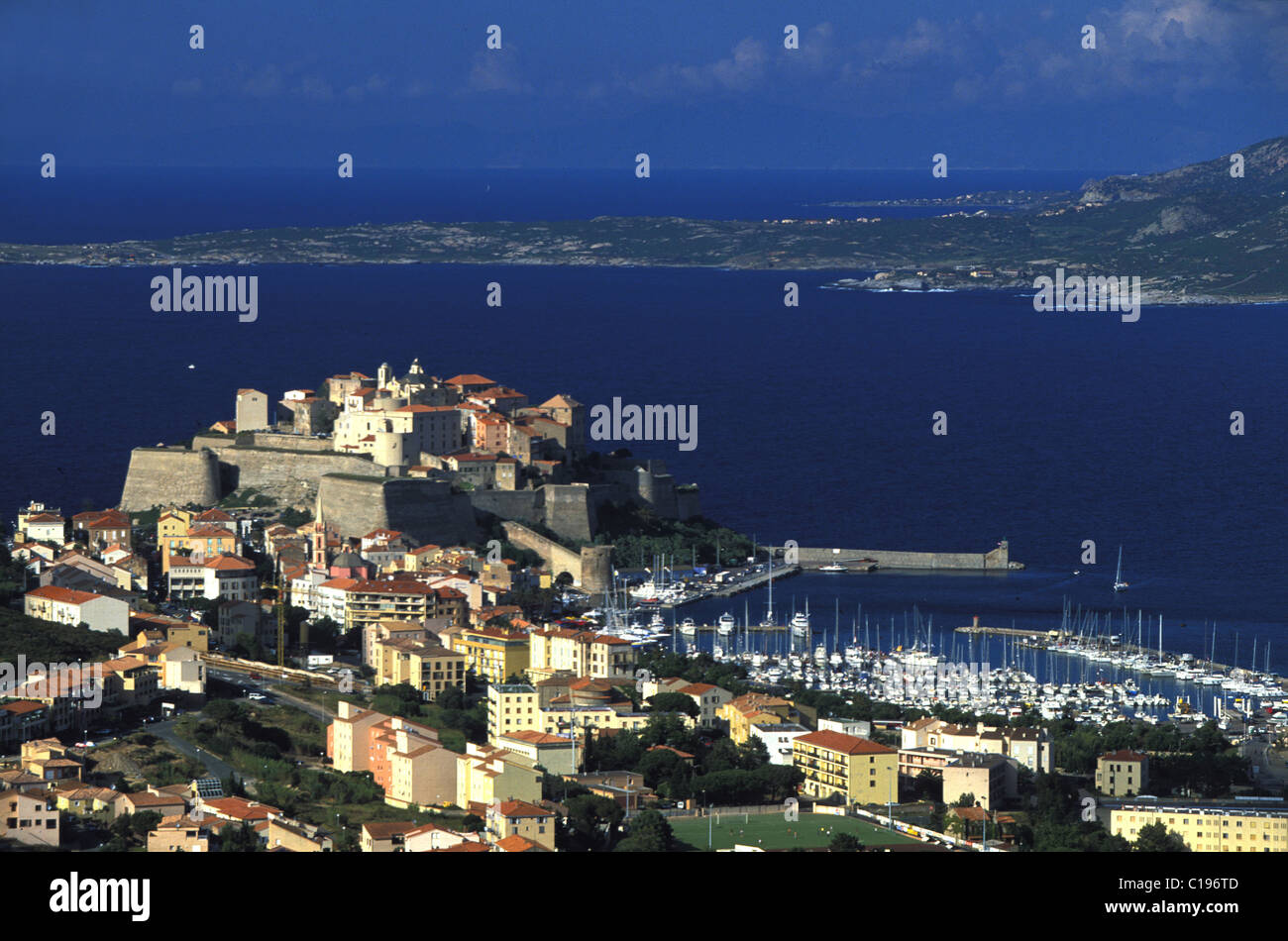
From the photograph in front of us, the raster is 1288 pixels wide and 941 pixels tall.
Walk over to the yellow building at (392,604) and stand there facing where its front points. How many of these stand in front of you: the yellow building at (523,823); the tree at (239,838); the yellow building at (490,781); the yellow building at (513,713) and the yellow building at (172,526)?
4

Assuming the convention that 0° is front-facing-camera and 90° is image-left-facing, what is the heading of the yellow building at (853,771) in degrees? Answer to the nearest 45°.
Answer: approximately 45°

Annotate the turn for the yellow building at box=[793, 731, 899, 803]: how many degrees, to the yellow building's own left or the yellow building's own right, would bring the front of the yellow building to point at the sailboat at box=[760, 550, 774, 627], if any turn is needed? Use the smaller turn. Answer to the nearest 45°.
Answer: approximately 135° to the yellow building's own right

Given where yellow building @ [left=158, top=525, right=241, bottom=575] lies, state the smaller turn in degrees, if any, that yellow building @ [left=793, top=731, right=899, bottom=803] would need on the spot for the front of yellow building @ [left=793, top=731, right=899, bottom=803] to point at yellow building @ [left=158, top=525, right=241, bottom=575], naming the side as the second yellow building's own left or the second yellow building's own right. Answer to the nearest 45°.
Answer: approximately 90° to the second yellow building's own right

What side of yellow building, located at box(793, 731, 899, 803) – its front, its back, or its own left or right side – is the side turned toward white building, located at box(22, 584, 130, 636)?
right

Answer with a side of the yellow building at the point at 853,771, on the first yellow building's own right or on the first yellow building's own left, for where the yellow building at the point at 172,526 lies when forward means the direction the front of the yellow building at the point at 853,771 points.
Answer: on the first yellow building's own right

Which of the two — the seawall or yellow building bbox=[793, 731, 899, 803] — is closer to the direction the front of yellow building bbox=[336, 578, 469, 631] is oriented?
the yellow building

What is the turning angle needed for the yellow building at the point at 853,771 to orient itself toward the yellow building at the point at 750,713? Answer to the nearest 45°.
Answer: approximately 135° to its right

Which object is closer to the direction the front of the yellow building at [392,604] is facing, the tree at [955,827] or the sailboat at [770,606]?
the tree

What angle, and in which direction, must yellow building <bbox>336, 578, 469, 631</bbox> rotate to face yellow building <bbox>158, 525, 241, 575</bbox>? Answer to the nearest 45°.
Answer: approximately 135° to its right

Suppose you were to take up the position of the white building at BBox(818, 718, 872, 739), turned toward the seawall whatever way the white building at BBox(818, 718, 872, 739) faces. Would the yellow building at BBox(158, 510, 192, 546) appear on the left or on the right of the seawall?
left

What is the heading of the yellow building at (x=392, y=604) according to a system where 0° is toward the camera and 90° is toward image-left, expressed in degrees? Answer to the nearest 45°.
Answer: approximately 0°

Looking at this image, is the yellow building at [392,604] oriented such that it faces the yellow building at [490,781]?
yes
